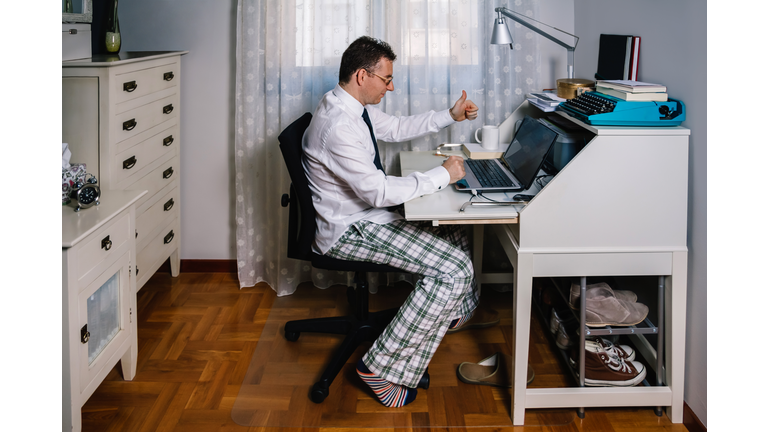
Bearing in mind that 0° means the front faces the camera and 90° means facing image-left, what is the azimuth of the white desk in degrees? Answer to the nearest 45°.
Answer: approximately 90°

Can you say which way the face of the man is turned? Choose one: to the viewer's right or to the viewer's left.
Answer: to the viewer's right

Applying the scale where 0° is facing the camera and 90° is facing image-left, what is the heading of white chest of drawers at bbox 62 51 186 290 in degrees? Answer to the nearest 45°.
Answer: approximately 315°

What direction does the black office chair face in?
to the viewer's right

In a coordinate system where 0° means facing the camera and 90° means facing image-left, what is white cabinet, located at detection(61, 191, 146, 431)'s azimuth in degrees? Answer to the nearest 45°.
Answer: approximately 315°

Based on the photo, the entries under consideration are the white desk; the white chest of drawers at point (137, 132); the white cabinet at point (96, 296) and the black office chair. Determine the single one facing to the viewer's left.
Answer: the white desk
